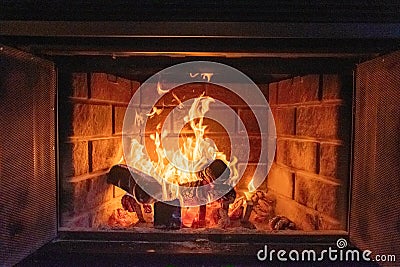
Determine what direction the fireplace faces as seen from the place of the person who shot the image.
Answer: facing the viewer
